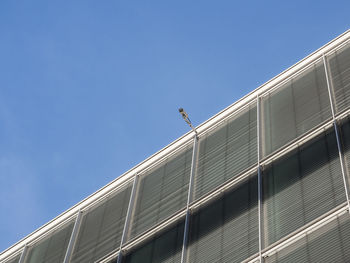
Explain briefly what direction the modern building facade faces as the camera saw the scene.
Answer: facing the viewer and to the left of the viewer
